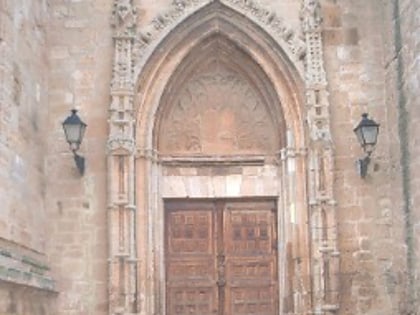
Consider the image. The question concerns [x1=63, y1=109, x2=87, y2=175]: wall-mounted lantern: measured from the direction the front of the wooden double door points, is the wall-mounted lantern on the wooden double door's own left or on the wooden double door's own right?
on the wooden double door's own right

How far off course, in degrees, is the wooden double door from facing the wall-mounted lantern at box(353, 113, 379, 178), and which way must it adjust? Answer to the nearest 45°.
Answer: approximately 45° to its left

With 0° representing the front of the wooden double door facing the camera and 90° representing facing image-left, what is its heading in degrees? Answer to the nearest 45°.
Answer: approximately 0°
